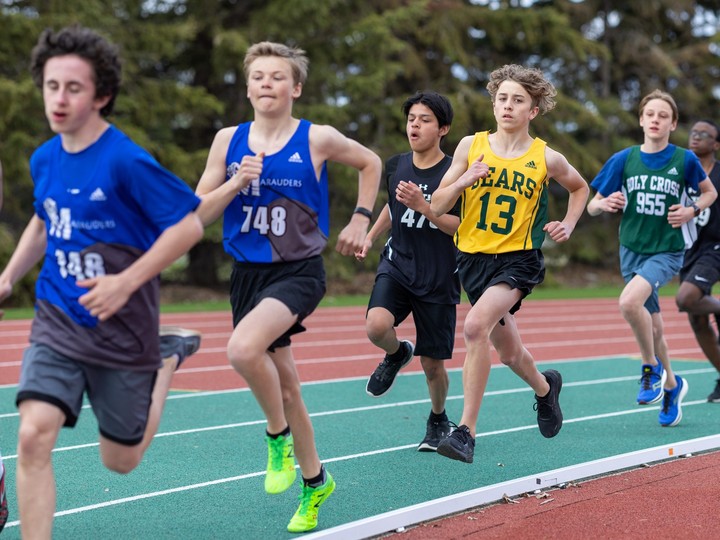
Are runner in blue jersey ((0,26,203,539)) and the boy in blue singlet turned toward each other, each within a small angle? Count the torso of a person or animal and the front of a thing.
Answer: no

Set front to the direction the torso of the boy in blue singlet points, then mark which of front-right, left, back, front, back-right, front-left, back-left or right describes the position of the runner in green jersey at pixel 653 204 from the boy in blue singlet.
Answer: back

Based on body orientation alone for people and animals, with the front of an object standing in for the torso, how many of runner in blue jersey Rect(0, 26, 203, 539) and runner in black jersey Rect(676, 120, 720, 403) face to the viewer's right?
0

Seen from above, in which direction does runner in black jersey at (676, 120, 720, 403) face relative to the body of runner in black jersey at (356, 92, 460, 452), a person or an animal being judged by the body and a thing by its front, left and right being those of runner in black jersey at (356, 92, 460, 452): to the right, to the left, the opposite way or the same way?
the same way

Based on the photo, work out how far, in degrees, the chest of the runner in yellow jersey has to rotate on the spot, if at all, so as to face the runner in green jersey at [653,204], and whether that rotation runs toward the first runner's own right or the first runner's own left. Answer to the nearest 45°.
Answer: approximately 180°

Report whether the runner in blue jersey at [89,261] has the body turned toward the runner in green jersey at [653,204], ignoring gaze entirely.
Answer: no

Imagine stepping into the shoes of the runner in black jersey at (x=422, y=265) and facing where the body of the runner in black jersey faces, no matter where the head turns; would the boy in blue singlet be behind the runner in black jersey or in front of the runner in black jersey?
in front

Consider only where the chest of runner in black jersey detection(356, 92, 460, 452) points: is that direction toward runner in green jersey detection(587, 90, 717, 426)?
no

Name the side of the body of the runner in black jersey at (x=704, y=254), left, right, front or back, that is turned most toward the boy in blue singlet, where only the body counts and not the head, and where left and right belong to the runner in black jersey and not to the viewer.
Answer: front

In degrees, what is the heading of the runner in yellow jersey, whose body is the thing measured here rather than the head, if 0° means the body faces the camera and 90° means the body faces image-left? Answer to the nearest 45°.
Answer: approximately 45°

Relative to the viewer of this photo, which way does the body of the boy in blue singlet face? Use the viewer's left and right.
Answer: facing the viewer and to the left of the viewer

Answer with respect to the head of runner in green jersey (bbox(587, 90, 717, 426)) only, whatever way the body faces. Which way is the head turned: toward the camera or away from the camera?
toward the camera

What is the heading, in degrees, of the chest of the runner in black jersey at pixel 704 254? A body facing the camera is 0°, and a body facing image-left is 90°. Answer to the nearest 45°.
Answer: approximately 45°

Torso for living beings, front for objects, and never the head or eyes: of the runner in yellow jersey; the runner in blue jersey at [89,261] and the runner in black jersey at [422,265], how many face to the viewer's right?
0

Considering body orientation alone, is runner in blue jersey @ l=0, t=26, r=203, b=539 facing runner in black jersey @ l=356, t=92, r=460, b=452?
no

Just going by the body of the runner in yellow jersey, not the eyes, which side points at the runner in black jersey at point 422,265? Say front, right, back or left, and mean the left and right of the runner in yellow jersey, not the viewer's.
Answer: right

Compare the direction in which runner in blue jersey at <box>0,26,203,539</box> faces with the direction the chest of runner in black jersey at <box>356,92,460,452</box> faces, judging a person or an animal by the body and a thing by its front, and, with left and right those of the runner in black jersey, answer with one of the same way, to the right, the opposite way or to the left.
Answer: the same way

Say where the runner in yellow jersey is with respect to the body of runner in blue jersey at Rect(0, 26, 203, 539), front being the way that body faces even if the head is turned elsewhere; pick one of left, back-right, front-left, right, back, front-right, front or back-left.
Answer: back

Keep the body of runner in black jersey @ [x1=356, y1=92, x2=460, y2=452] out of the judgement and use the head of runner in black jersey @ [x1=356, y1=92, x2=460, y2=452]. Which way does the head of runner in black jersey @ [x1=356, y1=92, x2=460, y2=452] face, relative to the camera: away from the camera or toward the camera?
toward the camera

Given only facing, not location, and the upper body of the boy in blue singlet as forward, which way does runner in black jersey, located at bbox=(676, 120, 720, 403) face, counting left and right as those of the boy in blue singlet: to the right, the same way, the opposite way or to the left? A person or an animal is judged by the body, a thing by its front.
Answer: the same way

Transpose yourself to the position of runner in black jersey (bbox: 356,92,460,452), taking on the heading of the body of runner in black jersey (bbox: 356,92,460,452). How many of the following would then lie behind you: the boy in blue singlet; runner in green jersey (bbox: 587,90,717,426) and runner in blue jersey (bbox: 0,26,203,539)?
1
